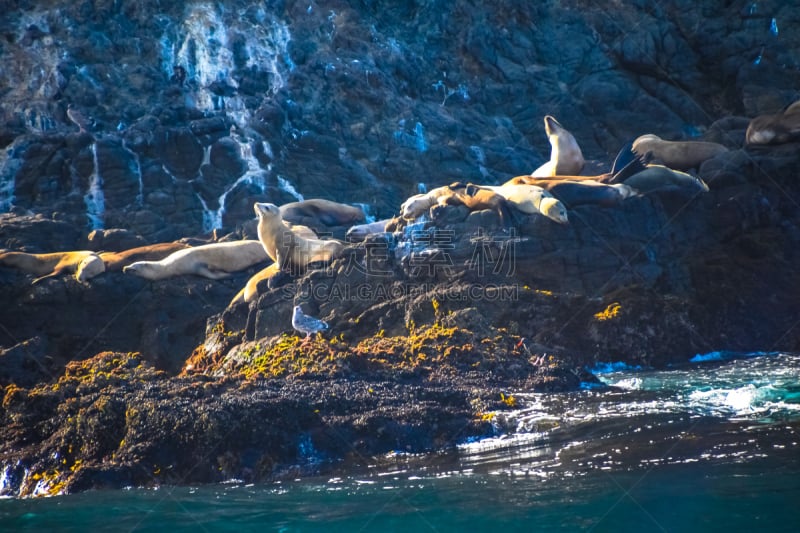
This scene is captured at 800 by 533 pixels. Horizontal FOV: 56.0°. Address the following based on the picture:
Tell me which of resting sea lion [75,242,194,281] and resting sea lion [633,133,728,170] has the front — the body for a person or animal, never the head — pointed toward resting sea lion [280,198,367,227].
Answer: resting sea lion [633,133,728,170]

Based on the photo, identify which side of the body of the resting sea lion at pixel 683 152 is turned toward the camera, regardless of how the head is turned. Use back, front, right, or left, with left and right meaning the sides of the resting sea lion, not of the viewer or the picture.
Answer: left

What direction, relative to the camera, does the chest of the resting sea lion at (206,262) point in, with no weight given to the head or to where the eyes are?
to the viewer's left

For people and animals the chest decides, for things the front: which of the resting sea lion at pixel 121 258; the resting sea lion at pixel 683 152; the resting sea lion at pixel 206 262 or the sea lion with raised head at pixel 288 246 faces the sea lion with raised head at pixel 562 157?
the resting sea lion at pixel 683 152

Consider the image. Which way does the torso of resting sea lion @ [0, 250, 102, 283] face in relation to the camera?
to the viewer's right

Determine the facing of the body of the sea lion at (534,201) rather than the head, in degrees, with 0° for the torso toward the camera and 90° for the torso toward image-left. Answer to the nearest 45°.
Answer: approximately 270°

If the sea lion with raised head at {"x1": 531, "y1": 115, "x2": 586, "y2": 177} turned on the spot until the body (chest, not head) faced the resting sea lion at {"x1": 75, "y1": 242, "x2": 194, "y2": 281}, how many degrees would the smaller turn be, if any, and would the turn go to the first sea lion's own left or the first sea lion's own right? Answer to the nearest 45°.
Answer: approximately 45° to the first sea lion's own left

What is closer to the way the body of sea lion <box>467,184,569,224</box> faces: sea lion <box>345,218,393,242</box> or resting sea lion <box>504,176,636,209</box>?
the resting sea lion
